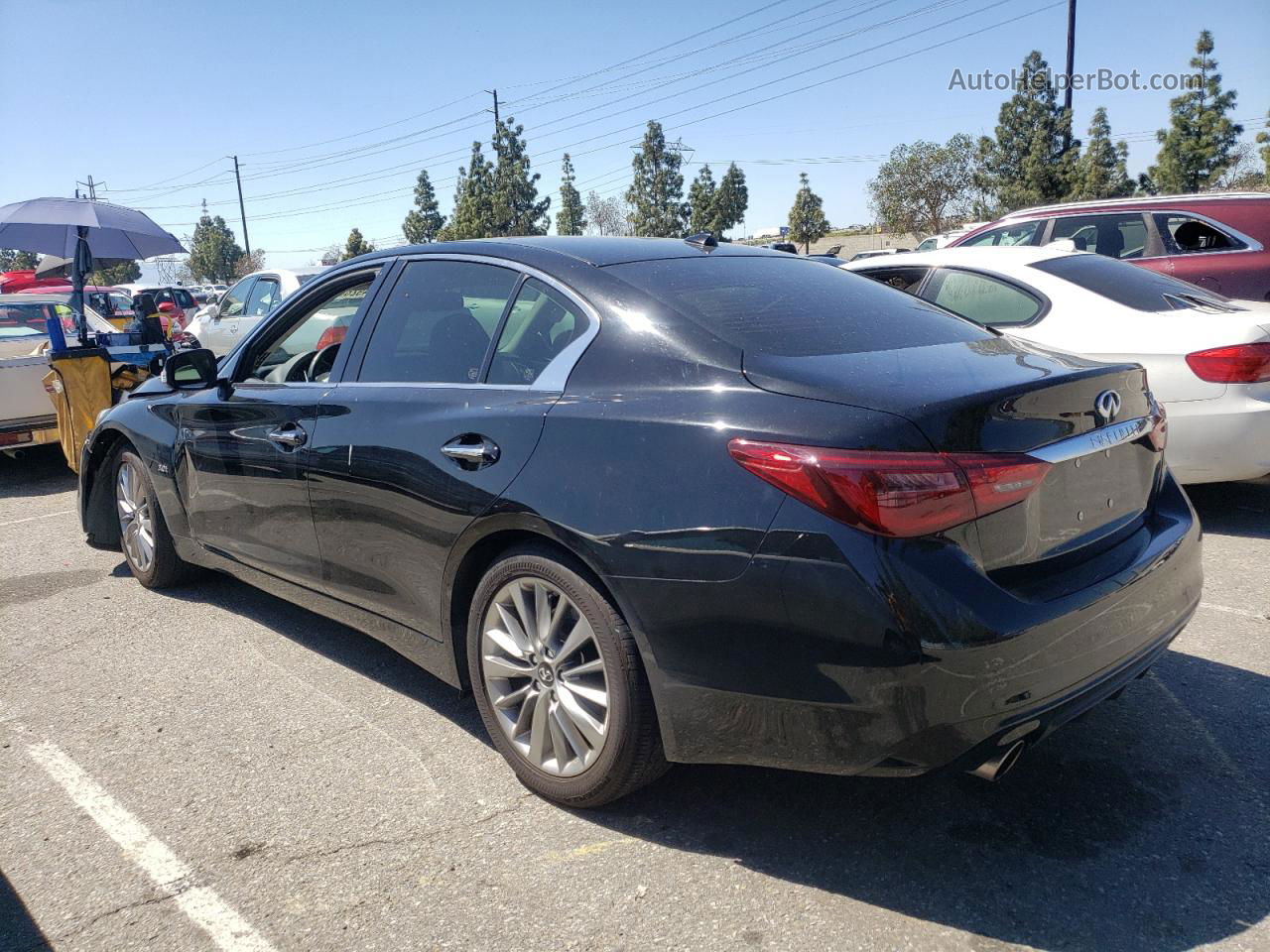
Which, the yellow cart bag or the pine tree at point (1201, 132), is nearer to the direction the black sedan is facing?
the yellow cart bag

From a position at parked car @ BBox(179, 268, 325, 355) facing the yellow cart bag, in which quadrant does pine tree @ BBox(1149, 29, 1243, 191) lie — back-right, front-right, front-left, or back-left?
back-left

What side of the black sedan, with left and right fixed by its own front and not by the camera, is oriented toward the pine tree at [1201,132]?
right

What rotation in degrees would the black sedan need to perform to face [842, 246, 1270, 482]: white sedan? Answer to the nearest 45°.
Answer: approximately 90° to its right

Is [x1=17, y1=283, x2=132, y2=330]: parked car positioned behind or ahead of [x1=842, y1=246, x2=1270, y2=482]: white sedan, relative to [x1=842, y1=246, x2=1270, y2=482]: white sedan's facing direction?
ahead

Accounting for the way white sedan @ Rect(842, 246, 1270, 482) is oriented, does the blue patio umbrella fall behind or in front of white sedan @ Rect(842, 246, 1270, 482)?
in front

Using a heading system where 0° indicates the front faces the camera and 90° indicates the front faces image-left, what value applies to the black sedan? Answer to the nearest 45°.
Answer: approximately 135°

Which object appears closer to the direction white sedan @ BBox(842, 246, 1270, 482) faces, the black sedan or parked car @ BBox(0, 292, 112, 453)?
the parked car

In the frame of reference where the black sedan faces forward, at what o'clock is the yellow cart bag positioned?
The yellow cart bag is roughly at 12 o'clock from the black sedan.

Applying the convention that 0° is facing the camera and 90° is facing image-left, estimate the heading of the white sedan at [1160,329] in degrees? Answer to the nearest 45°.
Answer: approximately 135°
